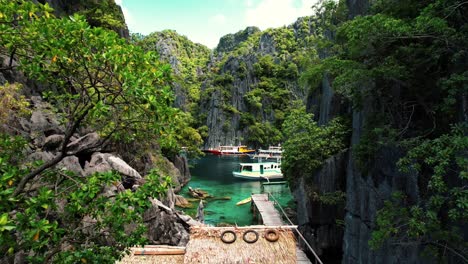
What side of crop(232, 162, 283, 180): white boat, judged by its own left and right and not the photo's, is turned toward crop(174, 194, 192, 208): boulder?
left

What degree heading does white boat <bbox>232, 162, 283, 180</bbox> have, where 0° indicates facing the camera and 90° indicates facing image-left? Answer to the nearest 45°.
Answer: approximately 90°

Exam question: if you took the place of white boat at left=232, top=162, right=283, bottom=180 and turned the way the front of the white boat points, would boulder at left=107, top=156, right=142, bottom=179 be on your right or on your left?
on your left

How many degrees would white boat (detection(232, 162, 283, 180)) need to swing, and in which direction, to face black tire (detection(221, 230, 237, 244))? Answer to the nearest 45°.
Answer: approximately 90° to its left

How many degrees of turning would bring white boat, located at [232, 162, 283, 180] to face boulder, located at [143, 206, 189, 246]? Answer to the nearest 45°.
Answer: approximately 90° to its left

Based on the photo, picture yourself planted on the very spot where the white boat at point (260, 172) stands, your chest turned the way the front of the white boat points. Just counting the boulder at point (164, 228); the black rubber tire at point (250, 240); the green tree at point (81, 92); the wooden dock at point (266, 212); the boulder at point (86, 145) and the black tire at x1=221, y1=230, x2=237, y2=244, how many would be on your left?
6

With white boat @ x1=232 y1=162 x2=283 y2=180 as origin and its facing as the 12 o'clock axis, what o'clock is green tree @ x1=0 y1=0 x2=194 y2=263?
The green tree is roughly at 9 o'clock from the white boat.

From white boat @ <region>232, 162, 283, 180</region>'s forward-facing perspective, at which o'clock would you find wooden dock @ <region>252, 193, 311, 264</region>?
The wooden dock is roughly at 9 o'clock from the white boat.
